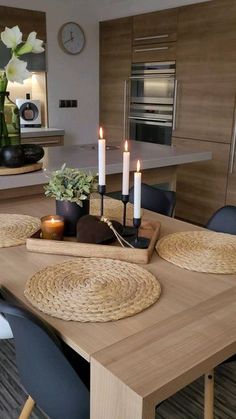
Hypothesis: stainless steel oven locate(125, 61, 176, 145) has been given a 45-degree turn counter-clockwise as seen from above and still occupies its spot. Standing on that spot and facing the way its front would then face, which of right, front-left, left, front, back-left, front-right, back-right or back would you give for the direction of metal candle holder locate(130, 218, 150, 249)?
front

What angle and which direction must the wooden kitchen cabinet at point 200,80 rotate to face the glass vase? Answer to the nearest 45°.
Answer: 0° — it already faces it

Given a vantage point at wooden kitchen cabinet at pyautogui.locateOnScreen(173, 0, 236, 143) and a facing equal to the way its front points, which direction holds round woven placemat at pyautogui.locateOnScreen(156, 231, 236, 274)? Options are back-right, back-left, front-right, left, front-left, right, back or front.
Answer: front-left

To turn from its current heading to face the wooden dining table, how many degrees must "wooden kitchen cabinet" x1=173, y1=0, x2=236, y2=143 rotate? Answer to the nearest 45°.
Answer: approximately 45° to its left

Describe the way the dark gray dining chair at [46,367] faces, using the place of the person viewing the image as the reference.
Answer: facing away from the viewer and to the right of the viewer

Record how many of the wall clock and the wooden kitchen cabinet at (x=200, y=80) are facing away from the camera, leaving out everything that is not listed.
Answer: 0

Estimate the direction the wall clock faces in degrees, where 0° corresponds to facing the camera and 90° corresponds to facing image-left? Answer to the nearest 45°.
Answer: approximately 315°

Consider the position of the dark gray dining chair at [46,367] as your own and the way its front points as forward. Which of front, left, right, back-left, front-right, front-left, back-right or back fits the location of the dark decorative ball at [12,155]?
front-left

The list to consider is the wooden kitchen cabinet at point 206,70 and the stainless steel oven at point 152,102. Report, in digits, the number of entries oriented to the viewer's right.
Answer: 0

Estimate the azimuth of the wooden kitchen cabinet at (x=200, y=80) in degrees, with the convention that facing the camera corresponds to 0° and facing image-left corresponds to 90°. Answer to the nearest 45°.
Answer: approximately 45°
